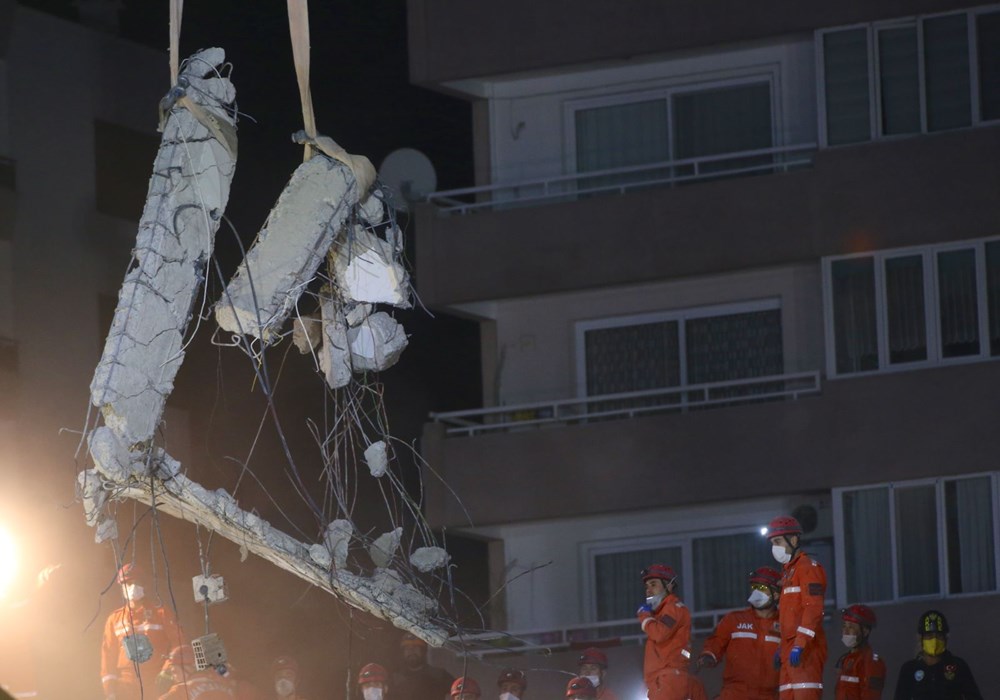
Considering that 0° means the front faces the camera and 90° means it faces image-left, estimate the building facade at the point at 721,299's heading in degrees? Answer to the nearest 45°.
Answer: approximately 0°

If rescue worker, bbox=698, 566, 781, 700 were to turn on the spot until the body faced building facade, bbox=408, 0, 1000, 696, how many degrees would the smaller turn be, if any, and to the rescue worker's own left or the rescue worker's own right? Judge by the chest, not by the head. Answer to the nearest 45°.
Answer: approximately 180°

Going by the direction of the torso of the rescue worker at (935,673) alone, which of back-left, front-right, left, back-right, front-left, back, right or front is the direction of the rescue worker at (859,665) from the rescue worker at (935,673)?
right

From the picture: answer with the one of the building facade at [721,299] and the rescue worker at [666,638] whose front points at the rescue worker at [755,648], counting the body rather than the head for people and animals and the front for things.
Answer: the building facade

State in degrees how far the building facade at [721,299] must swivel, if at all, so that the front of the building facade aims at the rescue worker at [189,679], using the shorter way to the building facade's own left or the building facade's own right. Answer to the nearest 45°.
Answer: approximately 45° to the building facade's own right

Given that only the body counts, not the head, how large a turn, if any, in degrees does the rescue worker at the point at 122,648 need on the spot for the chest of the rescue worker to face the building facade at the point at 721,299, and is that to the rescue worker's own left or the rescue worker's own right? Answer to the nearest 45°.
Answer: approximately 135° to the rescue worker's own left

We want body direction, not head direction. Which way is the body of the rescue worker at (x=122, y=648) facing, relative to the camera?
toward the camera
